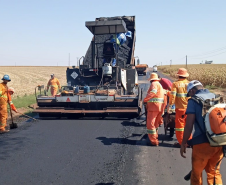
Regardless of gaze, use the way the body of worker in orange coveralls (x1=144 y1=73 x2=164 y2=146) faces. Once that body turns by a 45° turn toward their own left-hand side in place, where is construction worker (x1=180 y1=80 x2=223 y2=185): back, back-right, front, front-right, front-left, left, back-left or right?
left

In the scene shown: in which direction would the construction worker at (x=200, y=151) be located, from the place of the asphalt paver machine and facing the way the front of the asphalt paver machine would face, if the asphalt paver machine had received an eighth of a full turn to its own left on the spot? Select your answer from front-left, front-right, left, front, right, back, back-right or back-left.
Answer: back-left

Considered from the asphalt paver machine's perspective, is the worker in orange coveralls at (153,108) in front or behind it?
behind

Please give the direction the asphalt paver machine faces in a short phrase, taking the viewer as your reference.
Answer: facing away from the viewer
